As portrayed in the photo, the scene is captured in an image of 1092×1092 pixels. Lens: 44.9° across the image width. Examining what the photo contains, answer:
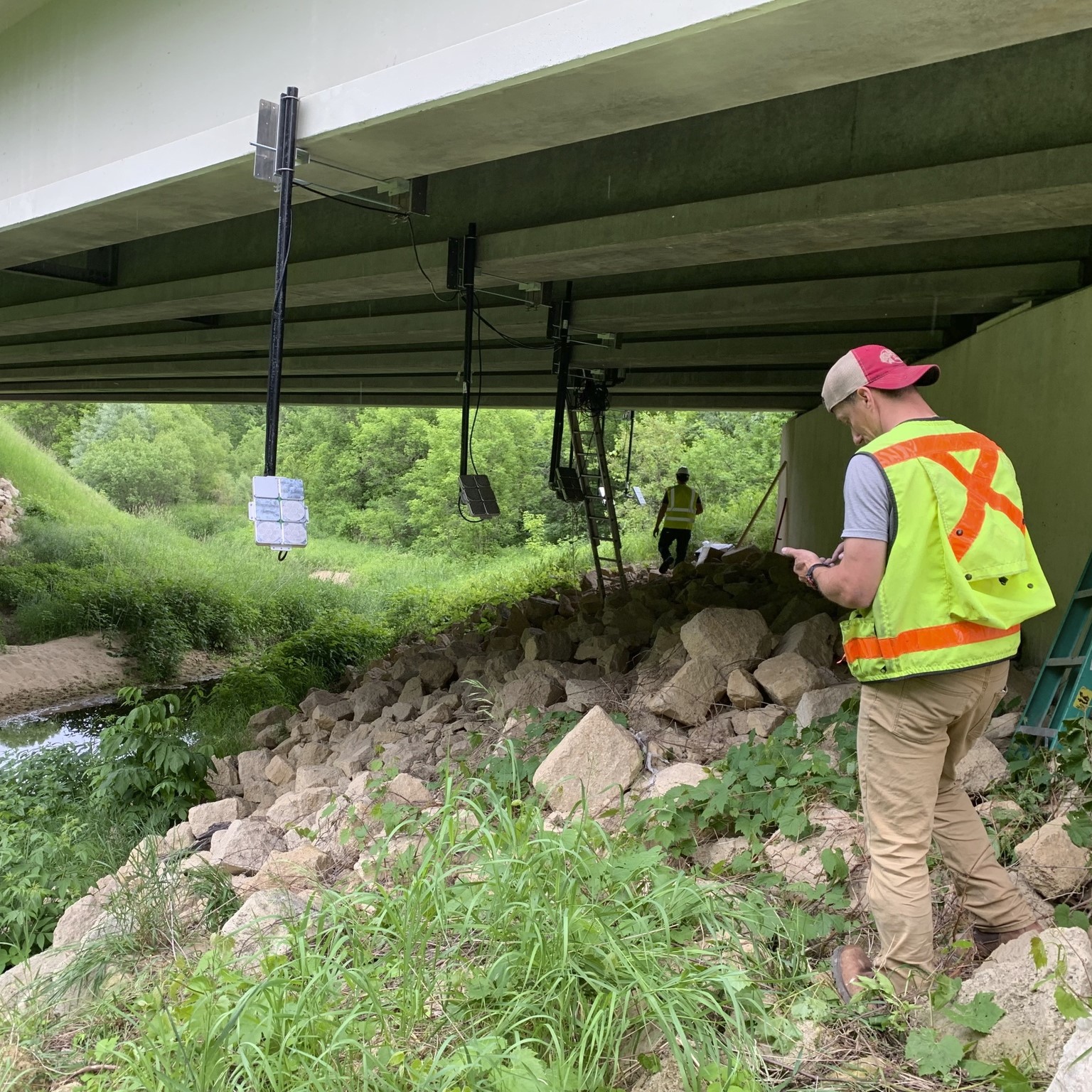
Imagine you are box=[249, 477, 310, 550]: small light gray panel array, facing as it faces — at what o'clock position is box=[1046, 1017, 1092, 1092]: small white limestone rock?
The small white limestone rock is roughly at 11 o'clock from the small light gray panel array.

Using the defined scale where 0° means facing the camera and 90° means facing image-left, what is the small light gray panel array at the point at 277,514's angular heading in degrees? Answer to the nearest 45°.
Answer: approximately 0°

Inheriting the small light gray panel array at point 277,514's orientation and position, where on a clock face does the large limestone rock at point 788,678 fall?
The large limestone rock is roughly at 9 o'clock from the small light gray panel array.

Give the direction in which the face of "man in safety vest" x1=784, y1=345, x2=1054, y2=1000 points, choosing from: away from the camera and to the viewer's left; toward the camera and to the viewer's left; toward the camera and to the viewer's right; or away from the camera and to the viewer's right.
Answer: away from the camera and to the viewer's left

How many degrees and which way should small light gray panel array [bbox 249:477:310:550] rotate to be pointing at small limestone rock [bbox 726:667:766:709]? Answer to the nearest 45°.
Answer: approximately 90° to its left

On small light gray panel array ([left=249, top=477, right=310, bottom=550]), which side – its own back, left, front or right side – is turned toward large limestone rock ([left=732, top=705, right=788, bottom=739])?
left
